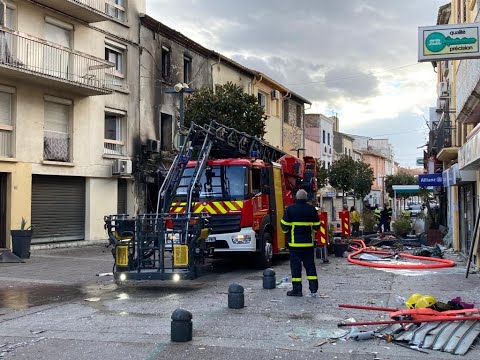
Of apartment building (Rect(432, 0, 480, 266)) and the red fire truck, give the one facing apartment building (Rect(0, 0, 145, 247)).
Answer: apartment building (Rect(432, 0, 480, 266))

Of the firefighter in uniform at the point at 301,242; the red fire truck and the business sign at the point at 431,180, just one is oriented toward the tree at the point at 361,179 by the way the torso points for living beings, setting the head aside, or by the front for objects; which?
the firefighter in uniform

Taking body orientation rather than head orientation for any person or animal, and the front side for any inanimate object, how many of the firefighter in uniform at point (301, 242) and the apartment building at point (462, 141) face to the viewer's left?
1

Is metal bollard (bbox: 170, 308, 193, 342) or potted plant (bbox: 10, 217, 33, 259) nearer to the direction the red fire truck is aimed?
the metal bollard

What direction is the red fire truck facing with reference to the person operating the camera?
facing the viewer and to the left of the viewer

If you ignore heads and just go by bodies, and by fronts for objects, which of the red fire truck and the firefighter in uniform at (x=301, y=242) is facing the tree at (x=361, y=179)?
the firefighter in uniform

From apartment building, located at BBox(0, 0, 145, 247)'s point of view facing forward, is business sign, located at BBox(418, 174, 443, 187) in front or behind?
in front

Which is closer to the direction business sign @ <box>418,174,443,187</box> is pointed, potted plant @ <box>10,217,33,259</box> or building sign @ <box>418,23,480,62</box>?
the building sign

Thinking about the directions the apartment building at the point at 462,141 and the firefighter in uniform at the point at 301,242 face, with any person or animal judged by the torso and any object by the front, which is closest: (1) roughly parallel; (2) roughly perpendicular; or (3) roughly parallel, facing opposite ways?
roughly perpendicular

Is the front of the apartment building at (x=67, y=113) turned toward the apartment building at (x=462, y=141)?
yes

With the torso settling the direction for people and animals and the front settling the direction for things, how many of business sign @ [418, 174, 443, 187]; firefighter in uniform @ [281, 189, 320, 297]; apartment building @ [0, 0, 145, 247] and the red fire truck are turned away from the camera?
1

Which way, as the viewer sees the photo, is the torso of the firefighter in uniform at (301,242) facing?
away from the camera

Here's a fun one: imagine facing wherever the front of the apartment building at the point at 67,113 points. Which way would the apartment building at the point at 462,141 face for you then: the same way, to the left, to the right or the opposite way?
the opposite way

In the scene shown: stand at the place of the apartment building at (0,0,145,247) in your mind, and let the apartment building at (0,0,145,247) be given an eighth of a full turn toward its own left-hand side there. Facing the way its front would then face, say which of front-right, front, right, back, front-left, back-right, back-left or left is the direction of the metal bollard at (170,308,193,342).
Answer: right

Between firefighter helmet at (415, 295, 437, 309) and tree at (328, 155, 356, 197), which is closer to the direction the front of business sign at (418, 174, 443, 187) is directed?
the firefighter helmet

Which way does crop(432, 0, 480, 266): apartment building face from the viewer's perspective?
to the viewer's left

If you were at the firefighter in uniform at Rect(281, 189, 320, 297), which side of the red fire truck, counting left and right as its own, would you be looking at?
left
